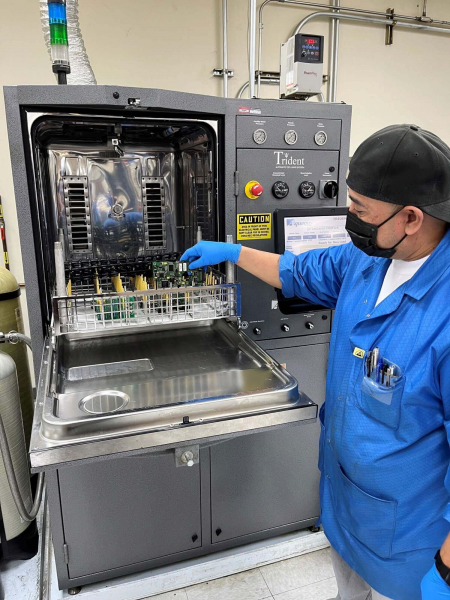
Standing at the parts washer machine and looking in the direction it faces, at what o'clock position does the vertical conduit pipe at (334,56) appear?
The vertical conduit pipe is roughly at 7 o'clock from the parts washer machine.

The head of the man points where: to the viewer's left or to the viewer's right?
to the viewer's left

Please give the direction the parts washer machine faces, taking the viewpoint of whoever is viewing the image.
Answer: facing the viewer

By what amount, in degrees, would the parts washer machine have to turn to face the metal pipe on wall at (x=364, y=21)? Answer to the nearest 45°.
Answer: approximately 135° to its left

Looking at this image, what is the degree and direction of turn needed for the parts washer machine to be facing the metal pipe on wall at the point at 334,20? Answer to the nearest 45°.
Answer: approximately 135° to its left

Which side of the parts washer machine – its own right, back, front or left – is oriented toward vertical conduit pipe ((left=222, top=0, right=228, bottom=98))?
back

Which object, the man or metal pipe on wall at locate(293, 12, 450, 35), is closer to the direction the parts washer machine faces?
the man
